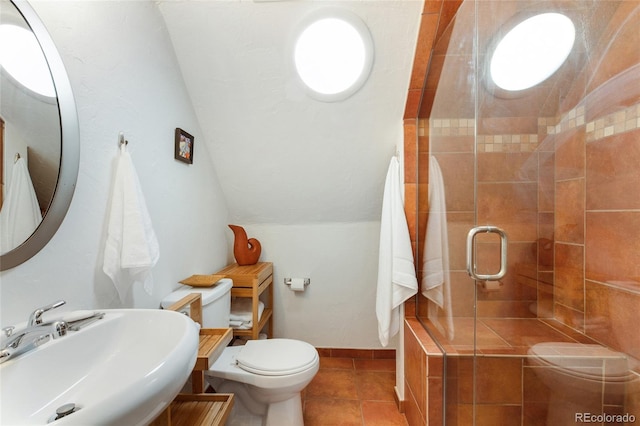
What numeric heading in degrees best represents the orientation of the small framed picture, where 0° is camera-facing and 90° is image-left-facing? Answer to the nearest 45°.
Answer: approximately 315°

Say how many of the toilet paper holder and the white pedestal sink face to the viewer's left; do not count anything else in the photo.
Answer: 0

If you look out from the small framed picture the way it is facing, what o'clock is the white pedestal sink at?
The white pedestal sink is roughly at 2 o'clock from the small framed picture.

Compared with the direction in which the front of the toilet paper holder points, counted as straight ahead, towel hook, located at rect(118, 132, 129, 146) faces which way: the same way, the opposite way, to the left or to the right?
to the left

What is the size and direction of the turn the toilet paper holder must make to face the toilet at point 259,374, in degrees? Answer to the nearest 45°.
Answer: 0° — it already faces it

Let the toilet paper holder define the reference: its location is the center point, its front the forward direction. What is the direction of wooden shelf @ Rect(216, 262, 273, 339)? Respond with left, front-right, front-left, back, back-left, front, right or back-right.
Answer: front-right

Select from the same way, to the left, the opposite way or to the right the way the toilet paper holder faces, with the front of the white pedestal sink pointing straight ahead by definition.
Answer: to the right

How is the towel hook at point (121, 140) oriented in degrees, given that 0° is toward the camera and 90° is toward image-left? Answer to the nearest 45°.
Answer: approximately 315°
